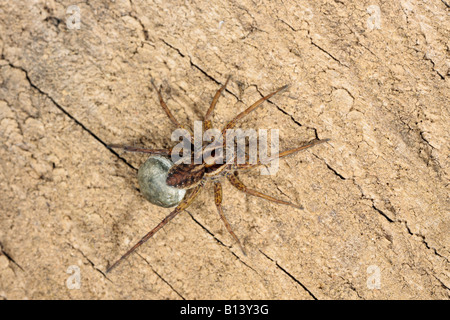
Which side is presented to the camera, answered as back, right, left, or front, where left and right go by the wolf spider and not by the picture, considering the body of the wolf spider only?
right
